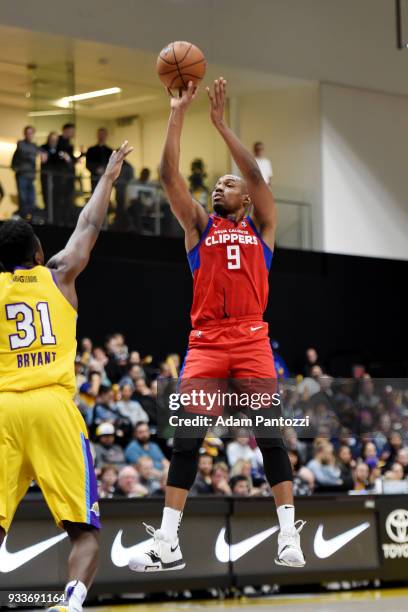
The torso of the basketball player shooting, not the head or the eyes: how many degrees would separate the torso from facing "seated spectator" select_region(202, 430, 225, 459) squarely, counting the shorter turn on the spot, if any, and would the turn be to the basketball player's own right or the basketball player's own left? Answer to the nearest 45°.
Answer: approximately 180°

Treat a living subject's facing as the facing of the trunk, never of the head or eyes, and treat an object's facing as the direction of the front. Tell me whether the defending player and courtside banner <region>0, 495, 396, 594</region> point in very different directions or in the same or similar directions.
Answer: very different directions

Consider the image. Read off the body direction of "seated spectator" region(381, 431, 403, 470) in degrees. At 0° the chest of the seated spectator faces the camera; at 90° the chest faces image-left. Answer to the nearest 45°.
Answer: approximately 45°

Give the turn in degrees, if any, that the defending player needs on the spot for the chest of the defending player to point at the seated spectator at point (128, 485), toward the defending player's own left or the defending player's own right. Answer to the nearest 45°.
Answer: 0° — they already face them

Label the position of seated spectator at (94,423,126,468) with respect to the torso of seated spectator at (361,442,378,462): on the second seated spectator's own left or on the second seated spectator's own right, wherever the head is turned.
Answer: on the second seated spectator's own right

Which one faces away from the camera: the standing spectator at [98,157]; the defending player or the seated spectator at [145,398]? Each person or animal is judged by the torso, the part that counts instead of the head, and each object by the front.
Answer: the defending player

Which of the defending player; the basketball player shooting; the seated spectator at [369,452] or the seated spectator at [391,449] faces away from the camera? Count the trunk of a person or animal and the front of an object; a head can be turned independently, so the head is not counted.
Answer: the defending player

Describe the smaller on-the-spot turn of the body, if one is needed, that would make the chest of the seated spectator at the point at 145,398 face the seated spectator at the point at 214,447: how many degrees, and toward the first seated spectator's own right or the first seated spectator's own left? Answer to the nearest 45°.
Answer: approximately 90° to the first seated spectator's own left

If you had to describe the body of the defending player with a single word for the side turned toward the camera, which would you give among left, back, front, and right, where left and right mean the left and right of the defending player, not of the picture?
back
